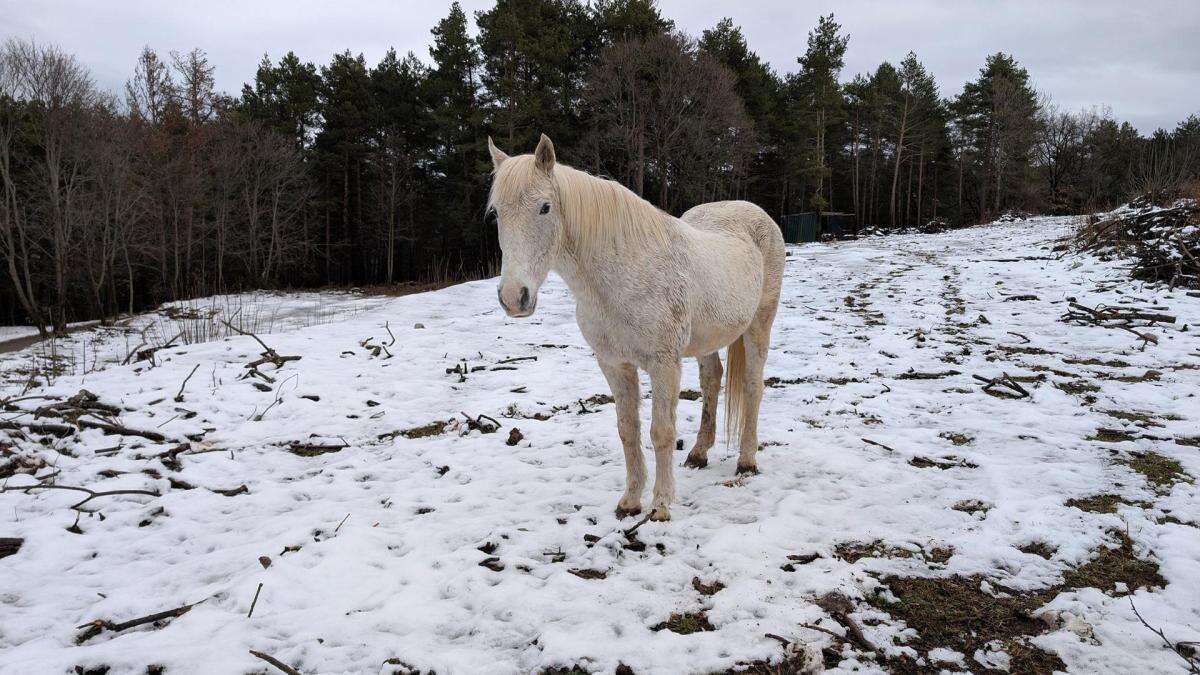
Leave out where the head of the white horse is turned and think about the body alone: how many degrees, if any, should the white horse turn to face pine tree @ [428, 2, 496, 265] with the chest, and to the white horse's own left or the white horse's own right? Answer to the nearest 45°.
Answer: approximately 135° to the white horse's own right

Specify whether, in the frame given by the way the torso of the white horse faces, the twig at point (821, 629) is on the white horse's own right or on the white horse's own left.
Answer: on the white horse's own left

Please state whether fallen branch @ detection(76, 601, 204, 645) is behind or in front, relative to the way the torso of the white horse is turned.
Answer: in front

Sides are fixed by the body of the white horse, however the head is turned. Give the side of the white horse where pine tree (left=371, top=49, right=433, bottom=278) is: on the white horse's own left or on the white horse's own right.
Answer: on the white horse's own right

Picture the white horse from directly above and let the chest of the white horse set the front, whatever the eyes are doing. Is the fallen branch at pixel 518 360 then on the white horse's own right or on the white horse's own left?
on the white horse's own right

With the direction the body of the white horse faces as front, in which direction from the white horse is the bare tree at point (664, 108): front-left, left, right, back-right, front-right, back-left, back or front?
back-right

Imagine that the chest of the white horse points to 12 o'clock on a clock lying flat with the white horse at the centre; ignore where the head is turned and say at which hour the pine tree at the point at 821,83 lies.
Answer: The pine tree is roughly at 5 o'clock from the white horse.

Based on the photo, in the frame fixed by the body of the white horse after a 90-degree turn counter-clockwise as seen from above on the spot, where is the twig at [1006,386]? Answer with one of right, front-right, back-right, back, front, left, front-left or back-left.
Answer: left

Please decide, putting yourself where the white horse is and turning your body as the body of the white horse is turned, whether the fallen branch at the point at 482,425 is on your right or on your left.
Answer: on your right

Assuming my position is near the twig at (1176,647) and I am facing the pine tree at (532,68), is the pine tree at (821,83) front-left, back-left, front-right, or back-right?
front-right

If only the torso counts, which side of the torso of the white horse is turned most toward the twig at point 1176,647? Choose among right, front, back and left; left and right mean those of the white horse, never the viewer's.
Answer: left

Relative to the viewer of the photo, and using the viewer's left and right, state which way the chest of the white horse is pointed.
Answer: facing the viewer and to the left of the viewer

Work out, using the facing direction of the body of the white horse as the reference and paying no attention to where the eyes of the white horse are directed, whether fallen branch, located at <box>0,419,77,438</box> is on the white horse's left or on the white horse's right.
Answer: on the white horse's right
